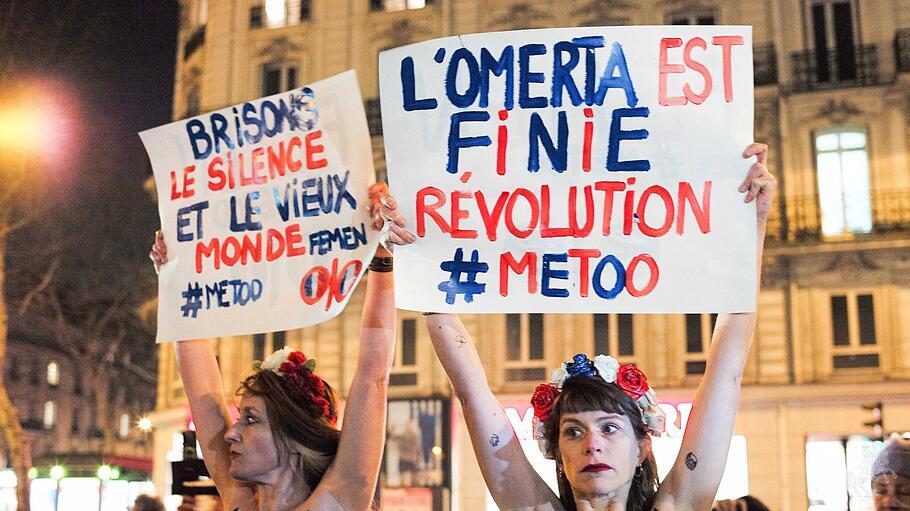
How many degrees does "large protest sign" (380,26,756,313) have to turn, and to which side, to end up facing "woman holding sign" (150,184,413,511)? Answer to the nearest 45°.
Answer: approximately 90° to its right

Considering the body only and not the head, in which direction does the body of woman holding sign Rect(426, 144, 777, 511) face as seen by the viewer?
toward the camera

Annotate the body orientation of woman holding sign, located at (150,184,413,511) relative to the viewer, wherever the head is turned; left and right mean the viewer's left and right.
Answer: facing the viewer and to the left of the viewer

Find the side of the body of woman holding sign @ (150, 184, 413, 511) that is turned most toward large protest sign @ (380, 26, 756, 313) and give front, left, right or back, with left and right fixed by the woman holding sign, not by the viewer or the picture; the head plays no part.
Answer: left

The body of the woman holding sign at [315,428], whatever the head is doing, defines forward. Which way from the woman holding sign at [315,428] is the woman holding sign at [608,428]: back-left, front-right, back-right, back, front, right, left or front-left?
left

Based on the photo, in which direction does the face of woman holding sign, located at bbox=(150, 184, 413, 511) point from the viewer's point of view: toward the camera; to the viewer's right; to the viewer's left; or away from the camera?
to the viewer's left

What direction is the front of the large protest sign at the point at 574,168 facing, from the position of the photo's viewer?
facing the viewer
